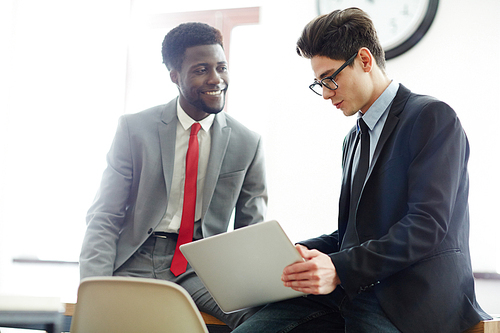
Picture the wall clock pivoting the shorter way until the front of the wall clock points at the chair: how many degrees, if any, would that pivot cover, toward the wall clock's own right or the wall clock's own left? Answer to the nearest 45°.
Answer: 0° — it already faces it

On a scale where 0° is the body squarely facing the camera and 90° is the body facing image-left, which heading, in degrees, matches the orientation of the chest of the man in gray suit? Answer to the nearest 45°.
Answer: approximately 315°

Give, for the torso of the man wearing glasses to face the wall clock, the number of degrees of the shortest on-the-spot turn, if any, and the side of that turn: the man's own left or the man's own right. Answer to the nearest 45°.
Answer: approximately 135° to the man's own right

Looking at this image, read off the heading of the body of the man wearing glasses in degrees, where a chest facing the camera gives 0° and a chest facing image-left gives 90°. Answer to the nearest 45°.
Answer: approximately 45°

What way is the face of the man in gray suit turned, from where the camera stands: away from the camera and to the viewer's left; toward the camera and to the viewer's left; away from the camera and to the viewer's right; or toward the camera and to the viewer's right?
toward the camera and to the viewer's right

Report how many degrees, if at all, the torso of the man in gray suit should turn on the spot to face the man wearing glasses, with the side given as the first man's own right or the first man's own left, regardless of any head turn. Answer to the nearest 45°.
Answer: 0° — they already face them

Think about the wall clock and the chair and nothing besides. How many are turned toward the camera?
1

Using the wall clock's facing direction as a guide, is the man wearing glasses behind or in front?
in front

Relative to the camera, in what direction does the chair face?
facing away from the viewer

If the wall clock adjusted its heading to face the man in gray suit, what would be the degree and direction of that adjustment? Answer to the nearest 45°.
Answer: approximately 45° to its right
